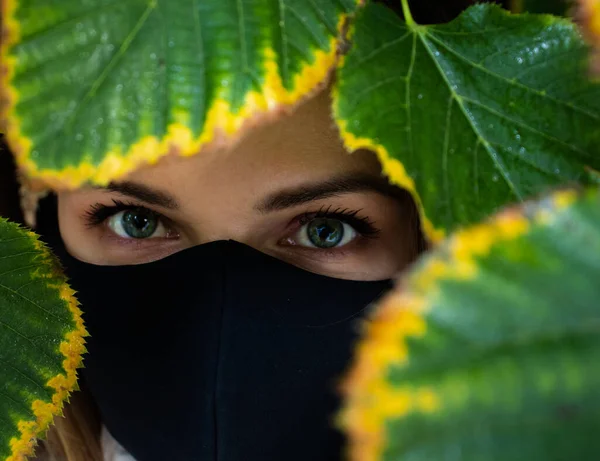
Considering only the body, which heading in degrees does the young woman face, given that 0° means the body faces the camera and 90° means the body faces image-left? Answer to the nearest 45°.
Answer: approximately 0°
